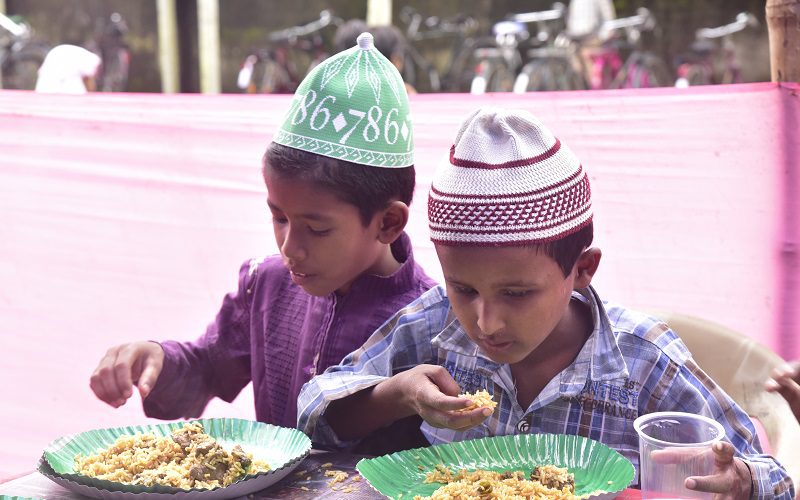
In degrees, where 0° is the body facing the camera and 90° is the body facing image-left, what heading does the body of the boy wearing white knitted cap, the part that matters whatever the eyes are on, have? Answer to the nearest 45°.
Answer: approximately 45°

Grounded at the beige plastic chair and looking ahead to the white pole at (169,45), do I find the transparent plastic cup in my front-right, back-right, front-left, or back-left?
back-left

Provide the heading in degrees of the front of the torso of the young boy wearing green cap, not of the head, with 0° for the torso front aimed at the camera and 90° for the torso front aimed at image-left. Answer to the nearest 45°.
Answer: approximately 45°

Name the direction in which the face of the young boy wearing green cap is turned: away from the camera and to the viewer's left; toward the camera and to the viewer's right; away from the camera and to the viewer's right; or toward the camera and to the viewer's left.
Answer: toward the camera and to the viewer's left

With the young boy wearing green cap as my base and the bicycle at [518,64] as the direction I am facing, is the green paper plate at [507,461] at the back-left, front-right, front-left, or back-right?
back-right

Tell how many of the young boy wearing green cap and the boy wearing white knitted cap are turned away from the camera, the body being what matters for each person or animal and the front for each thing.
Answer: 0

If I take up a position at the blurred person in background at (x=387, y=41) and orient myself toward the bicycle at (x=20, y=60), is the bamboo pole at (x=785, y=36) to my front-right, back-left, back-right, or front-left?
back-left

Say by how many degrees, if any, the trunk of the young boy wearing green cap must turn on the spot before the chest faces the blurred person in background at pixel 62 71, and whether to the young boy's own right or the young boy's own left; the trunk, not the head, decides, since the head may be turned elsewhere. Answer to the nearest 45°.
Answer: approximately 135° to the young boy's own right

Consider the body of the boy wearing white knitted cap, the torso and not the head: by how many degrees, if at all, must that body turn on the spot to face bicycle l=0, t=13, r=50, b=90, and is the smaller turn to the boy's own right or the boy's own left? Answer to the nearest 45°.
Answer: approximately 90° to the boy's own right
